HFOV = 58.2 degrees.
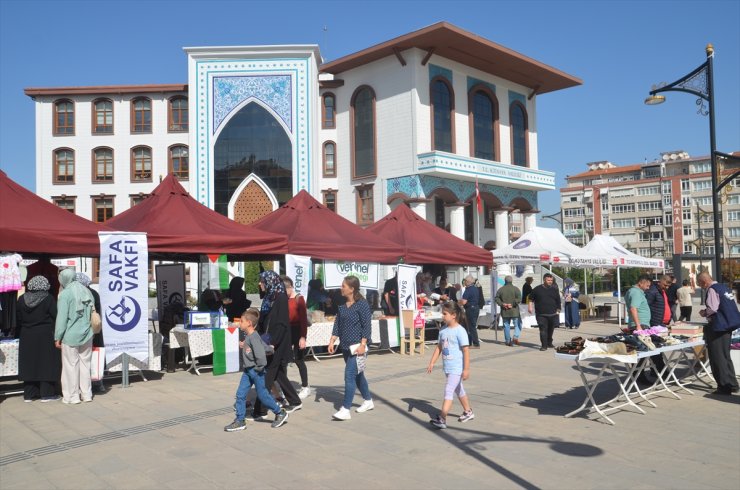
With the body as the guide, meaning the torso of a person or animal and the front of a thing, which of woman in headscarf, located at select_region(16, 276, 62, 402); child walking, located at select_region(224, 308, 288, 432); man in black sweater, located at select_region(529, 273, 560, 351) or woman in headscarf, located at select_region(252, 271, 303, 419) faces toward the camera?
the man in black sweater

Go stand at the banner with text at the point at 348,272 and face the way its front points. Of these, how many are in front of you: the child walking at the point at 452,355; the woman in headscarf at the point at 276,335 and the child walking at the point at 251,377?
3

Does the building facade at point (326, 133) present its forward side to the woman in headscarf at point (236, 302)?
yes

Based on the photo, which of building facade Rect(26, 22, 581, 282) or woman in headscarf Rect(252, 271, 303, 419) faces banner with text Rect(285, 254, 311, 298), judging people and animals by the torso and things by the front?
the building facade

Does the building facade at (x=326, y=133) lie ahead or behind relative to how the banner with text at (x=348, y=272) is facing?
behind

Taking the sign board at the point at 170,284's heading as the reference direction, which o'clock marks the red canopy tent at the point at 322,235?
The red canopy tent is roughly at 10 o'clock from the sign board.

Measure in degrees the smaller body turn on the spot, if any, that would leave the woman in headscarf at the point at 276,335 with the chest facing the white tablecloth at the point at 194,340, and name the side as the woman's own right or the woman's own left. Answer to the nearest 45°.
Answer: approximately 90° to the woman's own right

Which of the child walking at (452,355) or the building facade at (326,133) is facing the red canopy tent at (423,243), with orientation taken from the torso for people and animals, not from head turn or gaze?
the building facade

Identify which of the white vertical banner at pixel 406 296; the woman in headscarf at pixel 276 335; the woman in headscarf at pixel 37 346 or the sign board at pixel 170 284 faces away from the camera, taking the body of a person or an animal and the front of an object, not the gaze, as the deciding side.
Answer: the woman in headscarf at pixel 37 346

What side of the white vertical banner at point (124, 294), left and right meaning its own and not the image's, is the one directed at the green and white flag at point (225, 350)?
left

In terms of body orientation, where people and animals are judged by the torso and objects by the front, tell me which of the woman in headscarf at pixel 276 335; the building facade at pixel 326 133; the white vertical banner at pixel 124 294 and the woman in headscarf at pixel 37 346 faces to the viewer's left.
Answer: the woman in headscarf at pixel 276 335

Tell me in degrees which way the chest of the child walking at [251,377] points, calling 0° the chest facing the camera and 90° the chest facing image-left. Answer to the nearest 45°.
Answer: approximately 90°

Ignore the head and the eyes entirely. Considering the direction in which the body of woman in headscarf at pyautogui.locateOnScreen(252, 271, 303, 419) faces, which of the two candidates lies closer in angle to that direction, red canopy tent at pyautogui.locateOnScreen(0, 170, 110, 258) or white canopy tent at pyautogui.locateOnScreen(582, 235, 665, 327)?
the red canopy tent
